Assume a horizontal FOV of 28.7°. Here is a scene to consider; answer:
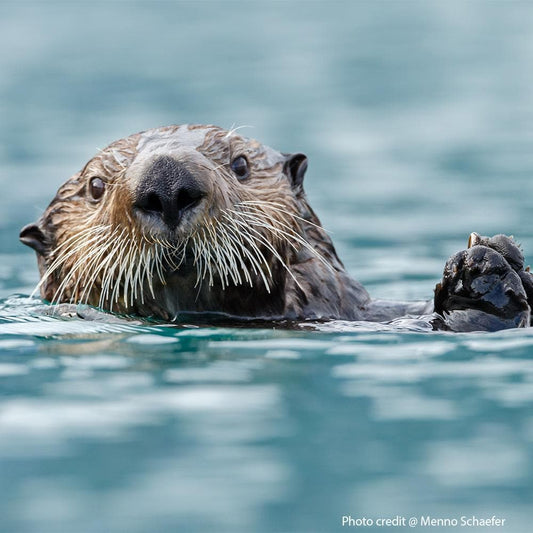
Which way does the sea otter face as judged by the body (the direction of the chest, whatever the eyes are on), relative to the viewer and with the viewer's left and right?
facing the viewer
